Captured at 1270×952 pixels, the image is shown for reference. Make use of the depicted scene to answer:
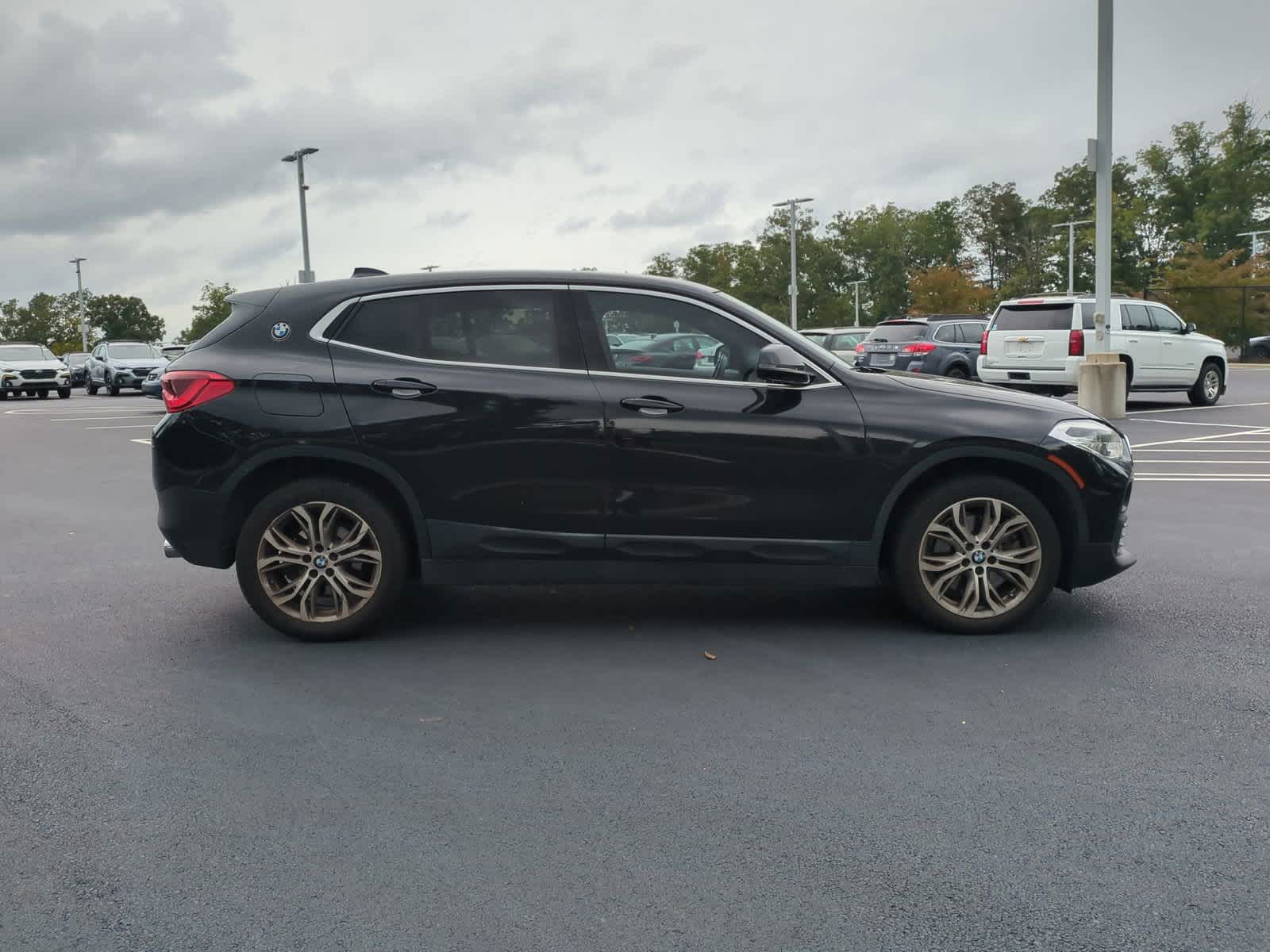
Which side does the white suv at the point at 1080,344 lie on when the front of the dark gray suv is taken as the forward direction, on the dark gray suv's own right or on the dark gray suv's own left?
on the dark gray suv's own right

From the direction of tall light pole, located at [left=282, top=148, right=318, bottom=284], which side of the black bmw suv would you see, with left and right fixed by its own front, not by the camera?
left

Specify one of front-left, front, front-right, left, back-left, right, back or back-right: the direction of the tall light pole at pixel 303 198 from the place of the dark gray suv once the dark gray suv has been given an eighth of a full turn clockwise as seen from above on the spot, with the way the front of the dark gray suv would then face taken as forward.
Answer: back-left

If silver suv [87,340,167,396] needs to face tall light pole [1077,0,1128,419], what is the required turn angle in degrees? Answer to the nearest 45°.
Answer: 0° — it already faces it

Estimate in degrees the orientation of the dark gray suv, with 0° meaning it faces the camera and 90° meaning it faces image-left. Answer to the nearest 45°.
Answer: approximately 225°

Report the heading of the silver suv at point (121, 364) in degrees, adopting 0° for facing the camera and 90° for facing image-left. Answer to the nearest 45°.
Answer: approximately 315°

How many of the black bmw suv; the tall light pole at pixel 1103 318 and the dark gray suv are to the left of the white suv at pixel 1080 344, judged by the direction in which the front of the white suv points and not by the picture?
1

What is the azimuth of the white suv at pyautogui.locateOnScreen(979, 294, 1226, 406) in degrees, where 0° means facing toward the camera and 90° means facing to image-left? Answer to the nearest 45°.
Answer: approximately 225°

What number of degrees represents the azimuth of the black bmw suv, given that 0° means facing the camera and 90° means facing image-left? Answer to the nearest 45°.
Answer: approximately 270°

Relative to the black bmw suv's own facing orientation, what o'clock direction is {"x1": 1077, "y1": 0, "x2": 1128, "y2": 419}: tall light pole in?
The tall light pole is roughly at 10 o'clock from the black bmw suv.

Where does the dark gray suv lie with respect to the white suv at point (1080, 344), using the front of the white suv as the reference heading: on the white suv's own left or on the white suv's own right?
on the white suv's own left

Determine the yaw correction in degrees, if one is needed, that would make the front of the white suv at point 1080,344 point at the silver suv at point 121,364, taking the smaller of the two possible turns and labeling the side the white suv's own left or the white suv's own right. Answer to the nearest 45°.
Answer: approximately 135° to the white suv's own left
